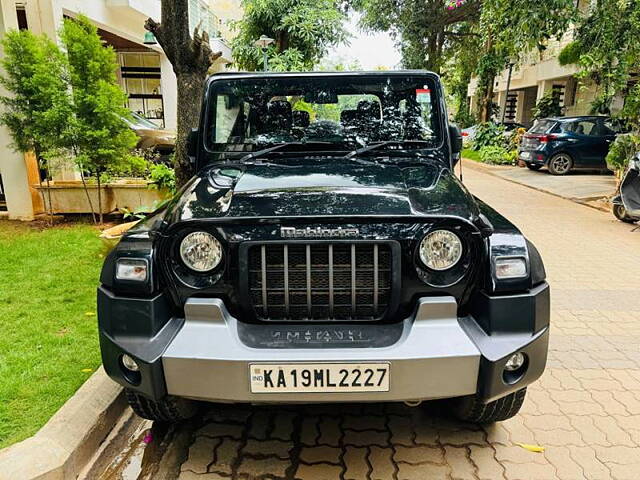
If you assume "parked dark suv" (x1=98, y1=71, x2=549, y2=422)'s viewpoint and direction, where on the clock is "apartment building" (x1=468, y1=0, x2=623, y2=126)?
The apartment building is roughly at 7 o'clock from the parked dark suv.

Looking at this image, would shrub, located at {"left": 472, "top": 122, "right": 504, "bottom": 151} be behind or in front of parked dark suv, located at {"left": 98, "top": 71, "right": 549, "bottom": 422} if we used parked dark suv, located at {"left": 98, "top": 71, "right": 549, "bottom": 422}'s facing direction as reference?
behind

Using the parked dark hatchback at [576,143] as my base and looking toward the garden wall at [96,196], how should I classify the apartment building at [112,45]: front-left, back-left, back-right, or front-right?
front-right

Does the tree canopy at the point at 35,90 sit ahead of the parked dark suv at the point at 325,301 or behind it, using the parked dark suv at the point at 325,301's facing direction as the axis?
behind

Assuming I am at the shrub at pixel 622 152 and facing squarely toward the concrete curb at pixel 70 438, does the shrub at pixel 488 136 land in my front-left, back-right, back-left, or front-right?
back-right

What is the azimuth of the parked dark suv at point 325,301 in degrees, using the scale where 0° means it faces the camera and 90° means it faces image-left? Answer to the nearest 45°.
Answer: approximately 0°

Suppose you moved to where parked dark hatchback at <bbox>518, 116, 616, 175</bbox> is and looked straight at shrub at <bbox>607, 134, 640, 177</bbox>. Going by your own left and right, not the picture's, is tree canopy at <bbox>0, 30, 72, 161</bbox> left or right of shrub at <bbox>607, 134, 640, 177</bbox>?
right

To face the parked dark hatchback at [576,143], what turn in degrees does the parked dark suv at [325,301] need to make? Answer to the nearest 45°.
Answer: approximately 135° to its left

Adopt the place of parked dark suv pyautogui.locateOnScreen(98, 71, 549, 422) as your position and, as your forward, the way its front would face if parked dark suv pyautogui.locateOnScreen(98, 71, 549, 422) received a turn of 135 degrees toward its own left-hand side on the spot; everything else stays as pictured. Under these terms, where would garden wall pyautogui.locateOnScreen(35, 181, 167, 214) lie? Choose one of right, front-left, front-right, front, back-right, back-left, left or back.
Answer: left

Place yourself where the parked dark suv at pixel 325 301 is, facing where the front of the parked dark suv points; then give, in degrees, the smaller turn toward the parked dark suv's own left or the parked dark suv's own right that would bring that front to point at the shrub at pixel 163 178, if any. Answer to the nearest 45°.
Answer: approximately 135° to the parked dark suv's own right

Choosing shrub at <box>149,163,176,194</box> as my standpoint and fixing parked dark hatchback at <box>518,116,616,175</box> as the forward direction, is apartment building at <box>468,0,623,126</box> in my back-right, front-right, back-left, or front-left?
front-left

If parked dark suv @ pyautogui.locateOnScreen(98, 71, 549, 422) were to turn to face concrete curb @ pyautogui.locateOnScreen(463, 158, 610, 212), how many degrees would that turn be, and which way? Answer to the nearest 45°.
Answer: approximately 135° to its left
